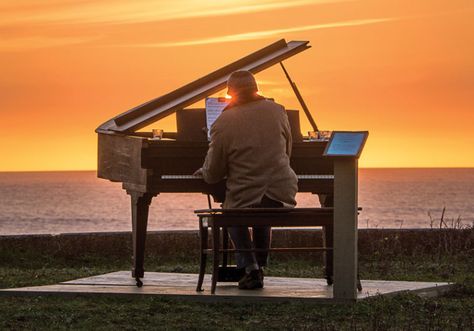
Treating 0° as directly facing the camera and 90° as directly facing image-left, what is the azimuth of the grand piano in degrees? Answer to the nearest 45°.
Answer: approximately 0°
